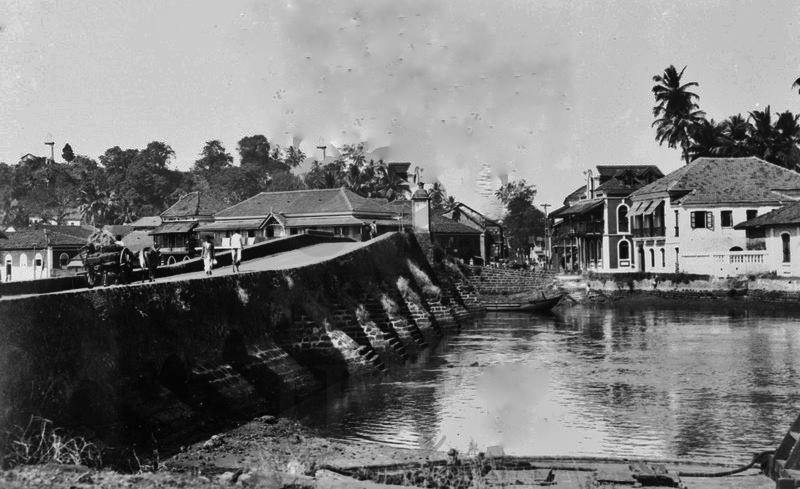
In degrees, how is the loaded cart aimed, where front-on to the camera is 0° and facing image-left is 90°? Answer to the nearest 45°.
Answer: approximately 225°
